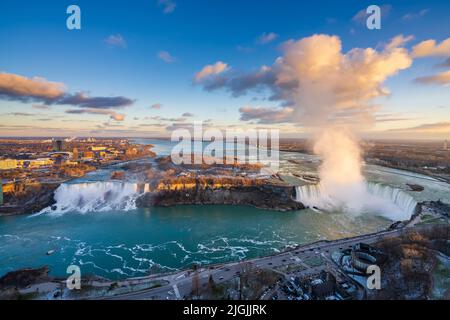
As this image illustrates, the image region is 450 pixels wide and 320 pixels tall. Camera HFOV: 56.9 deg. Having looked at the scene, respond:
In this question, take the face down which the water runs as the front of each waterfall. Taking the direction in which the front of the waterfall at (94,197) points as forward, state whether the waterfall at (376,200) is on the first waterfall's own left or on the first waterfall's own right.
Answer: on the first waterfall's own left

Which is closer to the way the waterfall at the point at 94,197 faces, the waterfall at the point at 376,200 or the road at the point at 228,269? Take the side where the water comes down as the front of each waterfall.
the road

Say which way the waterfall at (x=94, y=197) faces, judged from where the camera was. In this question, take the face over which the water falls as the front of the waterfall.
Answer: facing the viewer

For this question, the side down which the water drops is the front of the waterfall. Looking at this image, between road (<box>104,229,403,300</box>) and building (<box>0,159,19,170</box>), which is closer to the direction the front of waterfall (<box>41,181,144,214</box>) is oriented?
the road

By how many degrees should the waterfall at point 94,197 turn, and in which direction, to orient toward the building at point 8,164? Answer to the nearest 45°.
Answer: approximately 135° to its right

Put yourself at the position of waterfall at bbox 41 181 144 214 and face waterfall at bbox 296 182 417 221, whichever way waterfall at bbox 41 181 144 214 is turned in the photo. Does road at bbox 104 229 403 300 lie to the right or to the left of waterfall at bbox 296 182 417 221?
right

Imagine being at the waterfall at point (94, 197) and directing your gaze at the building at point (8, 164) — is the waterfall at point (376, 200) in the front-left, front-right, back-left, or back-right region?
back-right

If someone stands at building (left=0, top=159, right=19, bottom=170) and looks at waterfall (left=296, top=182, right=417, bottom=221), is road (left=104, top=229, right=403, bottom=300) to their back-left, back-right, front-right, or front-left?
front-right

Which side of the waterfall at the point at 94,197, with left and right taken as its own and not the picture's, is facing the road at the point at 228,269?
front

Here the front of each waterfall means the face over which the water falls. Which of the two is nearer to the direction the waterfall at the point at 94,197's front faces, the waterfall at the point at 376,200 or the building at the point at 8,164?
the waterfall
